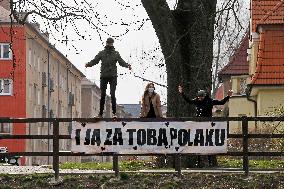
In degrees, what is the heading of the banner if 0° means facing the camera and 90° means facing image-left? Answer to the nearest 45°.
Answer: approximately 0°

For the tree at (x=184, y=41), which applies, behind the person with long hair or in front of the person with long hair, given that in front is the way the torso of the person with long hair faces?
behind

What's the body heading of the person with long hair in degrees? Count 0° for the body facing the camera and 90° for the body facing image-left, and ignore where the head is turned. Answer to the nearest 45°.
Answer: approximately 0°

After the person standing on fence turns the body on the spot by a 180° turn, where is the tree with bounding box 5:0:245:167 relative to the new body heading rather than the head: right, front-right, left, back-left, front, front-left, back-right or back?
front-right

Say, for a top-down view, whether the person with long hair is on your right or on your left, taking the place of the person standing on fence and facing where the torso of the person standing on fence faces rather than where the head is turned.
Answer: on your left

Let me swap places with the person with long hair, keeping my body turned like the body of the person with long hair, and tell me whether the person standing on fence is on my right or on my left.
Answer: on my right

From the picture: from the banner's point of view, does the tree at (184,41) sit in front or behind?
behind

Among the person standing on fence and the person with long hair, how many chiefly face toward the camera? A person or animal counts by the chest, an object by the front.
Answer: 2
